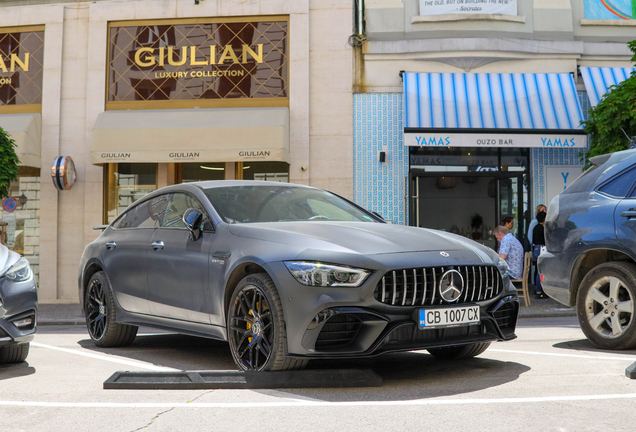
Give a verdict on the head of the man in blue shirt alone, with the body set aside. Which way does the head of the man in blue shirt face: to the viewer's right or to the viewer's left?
to the viewer's left

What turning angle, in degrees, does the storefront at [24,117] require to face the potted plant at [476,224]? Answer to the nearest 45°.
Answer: approximately 45° to its left

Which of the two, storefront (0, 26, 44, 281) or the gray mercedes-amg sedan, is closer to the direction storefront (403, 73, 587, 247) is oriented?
the gray mercedes-amg sedan

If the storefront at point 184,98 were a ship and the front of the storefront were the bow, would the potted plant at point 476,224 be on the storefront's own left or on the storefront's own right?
on the storefront's own left

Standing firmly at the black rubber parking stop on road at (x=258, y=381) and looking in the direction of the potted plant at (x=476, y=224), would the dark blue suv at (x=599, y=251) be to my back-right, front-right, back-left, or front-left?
front-right

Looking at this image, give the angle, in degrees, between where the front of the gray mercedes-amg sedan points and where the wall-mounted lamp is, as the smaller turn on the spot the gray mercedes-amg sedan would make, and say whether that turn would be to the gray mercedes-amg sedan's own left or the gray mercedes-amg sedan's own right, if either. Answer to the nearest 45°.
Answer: approximately 135° to the gray mercedes-amg sedan's own left

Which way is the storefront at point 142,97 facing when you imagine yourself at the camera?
facing the viewer

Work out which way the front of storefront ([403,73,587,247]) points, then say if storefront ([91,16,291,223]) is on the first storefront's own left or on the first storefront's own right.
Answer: on the first storefront's own right
